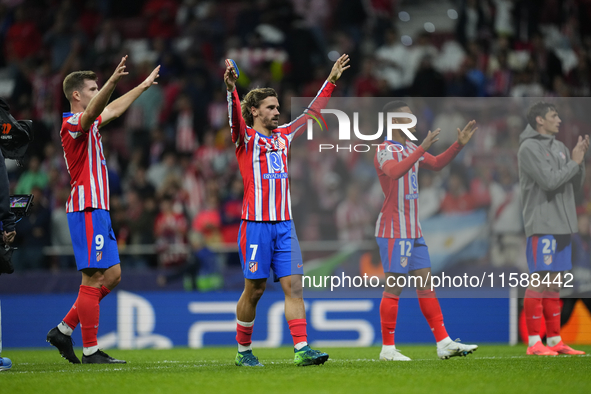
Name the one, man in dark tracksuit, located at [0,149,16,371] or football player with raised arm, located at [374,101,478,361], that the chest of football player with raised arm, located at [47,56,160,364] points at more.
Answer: the football player with raised arm

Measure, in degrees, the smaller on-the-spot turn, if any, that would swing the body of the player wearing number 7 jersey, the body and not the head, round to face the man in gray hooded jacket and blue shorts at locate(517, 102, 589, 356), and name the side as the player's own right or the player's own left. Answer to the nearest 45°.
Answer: approximately 90° to the player's own left

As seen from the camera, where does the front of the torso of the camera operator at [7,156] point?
to the viewer's right

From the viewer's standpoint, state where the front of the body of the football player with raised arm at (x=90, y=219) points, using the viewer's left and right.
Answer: facing to the right of the viewer

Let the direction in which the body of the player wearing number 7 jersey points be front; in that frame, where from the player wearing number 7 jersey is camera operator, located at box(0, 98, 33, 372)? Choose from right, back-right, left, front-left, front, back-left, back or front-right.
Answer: back-right

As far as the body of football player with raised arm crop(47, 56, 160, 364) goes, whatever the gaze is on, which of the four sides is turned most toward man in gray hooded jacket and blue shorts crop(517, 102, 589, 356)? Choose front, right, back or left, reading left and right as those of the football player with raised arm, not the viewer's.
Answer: front

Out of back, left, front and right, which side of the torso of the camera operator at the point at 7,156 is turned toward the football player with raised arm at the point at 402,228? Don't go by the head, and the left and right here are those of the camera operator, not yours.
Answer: front

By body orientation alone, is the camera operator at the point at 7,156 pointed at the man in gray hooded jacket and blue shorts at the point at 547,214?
yes

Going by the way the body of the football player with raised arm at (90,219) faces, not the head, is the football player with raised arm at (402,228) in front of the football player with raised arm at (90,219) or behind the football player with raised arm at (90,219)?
in front

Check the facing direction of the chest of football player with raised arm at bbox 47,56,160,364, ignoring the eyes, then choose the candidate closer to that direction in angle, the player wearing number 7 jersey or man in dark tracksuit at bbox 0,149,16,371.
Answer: the player wearing number 7 jersey

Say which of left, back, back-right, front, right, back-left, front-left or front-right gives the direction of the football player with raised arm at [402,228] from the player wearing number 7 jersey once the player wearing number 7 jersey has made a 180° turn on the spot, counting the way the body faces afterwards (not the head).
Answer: right

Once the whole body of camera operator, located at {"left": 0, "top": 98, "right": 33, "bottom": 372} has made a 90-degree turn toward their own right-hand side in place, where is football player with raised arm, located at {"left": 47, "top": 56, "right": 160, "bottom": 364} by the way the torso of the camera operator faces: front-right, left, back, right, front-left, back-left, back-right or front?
left

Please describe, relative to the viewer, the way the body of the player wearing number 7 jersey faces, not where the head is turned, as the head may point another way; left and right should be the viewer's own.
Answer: facing the viewer and to the right of the viewer

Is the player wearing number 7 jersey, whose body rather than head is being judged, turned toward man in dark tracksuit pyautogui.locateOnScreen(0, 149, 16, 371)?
no
